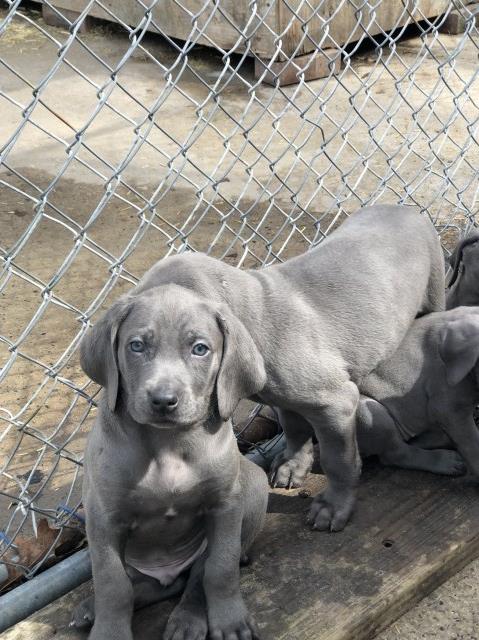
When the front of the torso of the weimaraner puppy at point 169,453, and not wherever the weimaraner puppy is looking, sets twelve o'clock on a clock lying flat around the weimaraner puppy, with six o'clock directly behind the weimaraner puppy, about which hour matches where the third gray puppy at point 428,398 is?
The third gray puppy is roughly at 7 o'clock from the weimaraner puppy.

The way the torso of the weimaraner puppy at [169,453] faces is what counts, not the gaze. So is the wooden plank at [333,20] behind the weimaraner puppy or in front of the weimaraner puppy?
behind

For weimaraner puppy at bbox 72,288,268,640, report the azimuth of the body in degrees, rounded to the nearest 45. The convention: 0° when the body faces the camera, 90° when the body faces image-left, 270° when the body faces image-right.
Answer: approximately 0°

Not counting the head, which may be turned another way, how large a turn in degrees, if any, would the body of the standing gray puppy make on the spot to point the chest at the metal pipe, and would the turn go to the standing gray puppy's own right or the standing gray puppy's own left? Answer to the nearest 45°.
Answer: approximately 45° to the standing gray puppy's own left

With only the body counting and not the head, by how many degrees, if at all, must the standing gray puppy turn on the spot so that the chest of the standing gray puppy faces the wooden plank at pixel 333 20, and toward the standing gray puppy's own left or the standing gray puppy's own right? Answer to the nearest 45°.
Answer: approximately 135° to the standing gray puppy's own right

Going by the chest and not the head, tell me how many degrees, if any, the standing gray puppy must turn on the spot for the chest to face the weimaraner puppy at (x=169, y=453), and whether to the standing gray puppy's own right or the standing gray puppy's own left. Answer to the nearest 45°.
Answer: approximately 45° to the standing gray puppy's own left
